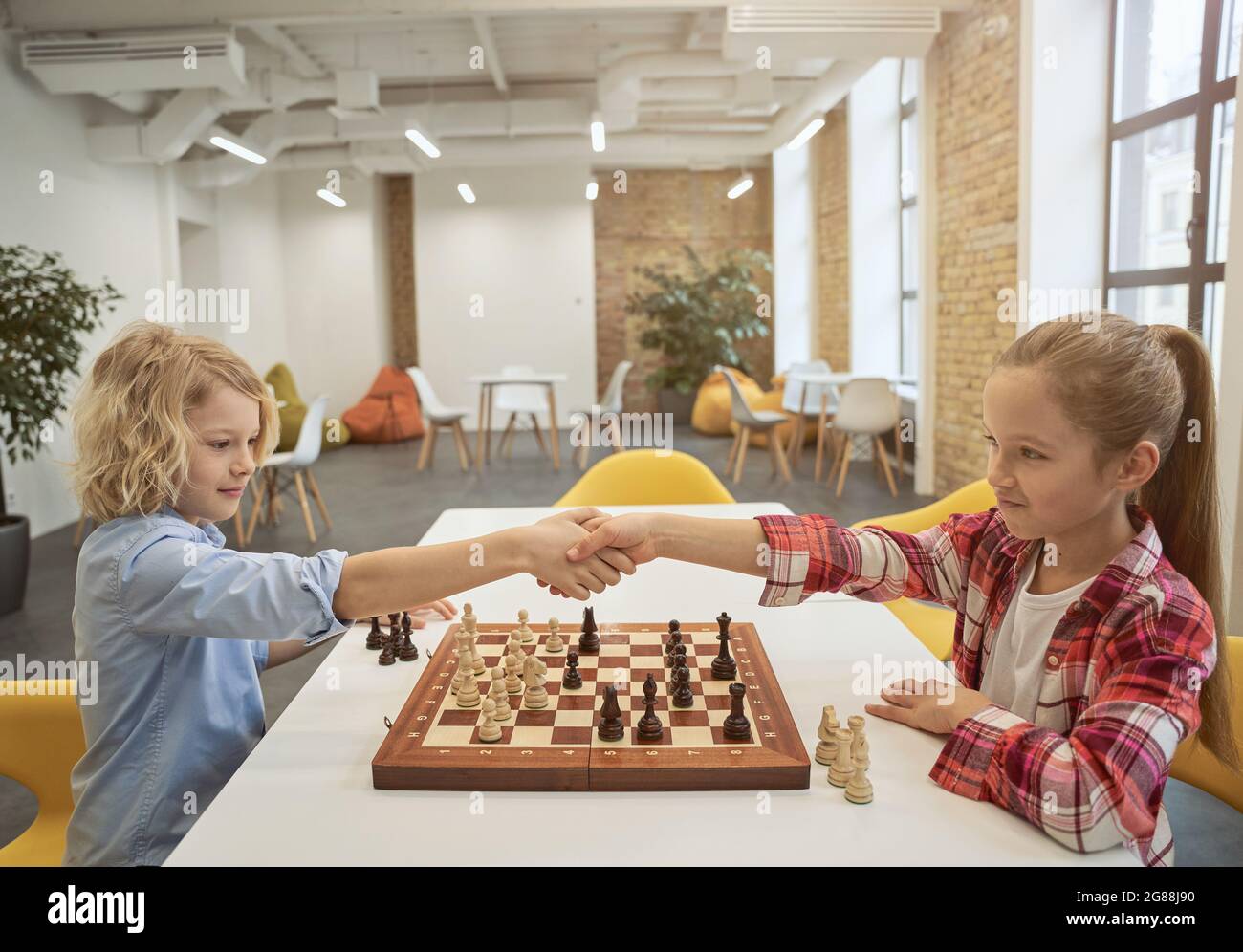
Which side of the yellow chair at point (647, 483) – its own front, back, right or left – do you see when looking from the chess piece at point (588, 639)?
front

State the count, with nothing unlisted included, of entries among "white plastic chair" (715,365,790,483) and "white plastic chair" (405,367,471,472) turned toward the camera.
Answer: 0

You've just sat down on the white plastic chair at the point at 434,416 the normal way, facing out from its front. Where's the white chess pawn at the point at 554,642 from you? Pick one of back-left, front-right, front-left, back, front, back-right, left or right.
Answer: right

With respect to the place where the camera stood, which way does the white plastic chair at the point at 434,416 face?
facing to the right of the viewer

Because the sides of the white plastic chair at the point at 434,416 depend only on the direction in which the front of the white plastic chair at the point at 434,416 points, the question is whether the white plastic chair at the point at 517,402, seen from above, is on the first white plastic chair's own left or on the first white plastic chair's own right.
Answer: on the first white plastic chair's own left

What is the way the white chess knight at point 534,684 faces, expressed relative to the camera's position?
facing to the right of the viewer

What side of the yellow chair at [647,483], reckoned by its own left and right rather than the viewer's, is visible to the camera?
front

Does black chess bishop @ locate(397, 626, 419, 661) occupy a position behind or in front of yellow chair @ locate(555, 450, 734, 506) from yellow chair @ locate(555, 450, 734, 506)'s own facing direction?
in front

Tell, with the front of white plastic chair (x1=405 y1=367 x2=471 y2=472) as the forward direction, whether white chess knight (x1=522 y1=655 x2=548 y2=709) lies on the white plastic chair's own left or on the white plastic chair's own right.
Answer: on the white plastic chair's own right

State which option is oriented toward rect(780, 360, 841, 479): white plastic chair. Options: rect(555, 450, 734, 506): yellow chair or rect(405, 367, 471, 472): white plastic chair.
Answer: rect(405, 367, 471, 472): white plastic chair

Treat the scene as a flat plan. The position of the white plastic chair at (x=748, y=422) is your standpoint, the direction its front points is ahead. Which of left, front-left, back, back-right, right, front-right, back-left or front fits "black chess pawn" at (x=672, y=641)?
right

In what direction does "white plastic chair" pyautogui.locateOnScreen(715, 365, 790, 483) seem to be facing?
to the viewer's right

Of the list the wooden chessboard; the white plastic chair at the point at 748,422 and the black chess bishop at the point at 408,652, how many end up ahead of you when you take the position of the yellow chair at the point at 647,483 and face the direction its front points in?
2

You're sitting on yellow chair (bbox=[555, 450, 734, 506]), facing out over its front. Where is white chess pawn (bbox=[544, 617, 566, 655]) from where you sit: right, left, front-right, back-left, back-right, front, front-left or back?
front

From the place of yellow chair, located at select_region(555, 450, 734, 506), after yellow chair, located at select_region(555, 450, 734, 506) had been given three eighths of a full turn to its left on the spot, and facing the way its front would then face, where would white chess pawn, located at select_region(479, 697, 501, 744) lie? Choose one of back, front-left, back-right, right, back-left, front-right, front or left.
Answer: back-right

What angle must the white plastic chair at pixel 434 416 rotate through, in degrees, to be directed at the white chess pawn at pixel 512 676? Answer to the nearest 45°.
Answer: approximately 90° to its right
